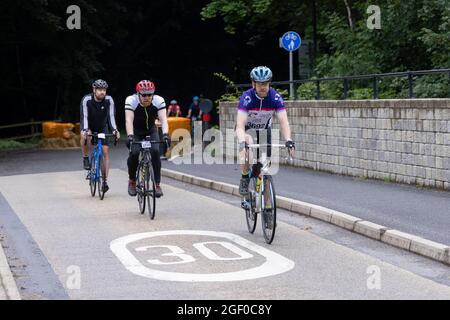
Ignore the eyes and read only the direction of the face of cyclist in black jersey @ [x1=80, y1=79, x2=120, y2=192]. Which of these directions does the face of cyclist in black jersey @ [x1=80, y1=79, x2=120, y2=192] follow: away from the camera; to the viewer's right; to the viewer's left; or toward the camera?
toward the camera

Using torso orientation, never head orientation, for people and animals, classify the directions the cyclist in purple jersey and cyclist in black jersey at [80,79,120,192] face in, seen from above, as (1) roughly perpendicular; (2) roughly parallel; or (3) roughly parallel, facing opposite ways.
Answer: roughly parallel

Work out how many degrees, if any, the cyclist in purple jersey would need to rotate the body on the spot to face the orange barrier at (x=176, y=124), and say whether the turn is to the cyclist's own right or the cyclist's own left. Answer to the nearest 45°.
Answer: approximately 180°

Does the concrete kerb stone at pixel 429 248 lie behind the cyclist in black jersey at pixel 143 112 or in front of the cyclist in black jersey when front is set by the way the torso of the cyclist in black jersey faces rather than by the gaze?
in front

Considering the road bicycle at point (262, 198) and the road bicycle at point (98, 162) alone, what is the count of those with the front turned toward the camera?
2

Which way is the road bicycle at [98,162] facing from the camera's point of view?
toward the camera

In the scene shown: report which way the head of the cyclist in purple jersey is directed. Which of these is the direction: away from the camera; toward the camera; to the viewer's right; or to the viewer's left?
toward the camera

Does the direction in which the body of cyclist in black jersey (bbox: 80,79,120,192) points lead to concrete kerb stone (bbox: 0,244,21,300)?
yes

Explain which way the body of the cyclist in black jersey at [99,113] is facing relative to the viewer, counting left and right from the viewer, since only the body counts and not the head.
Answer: facing the viewer

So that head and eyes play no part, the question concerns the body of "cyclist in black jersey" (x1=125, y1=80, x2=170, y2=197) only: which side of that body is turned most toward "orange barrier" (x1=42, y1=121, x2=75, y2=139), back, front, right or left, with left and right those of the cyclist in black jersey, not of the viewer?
back

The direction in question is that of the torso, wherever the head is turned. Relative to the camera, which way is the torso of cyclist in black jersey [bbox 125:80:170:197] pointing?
toward the camera
